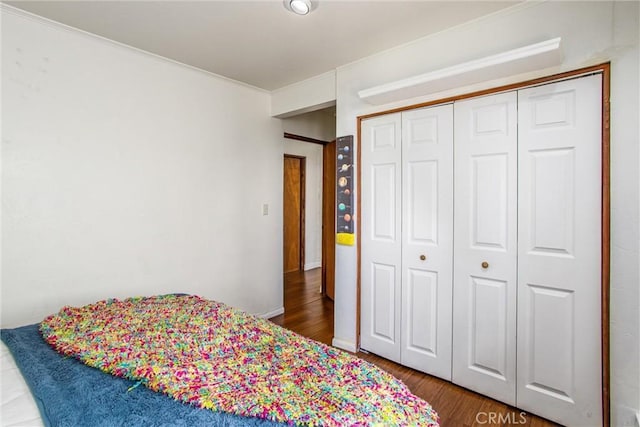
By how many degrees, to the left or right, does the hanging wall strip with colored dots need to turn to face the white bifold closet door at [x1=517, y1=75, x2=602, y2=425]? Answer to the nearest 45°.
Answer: approximately 90° to its left

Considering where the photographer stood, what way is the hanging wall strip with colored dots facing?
facing the viewer and to the left of the viewer

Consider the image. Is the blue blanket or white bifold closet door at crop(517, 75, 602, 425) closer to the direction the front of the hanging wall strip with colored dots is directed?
the blue blanket

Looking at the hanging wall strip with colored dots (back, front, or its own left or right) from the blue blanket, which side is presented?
front

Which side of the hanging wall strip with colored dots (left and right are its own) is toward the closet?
left

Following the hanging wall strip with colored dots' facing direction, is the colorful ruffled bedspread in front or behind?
in front

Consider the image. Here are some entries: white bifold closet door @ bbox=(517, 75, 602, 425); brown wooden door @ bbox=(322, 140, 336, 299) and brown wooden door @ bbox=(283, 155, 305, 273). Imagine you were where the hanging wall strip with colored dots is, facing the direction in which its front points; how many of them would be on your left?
1

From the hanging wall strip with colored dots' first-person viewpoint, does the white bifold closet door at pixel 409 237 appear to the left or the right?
on its left

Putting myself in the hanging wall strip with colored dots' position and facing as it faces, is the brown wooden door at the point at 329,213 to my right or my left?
on my right

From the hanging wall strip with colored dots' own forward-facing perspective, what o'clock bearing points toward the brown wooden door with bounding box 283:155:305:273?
The brown wooden door is roughly at 4 o'clock from the hanging wall strip with colored dots.
